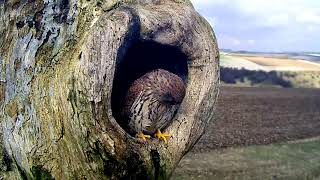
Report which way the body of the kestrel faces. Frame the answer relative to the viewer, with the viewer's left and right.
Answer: facing the viewer and to the right of the viewer
